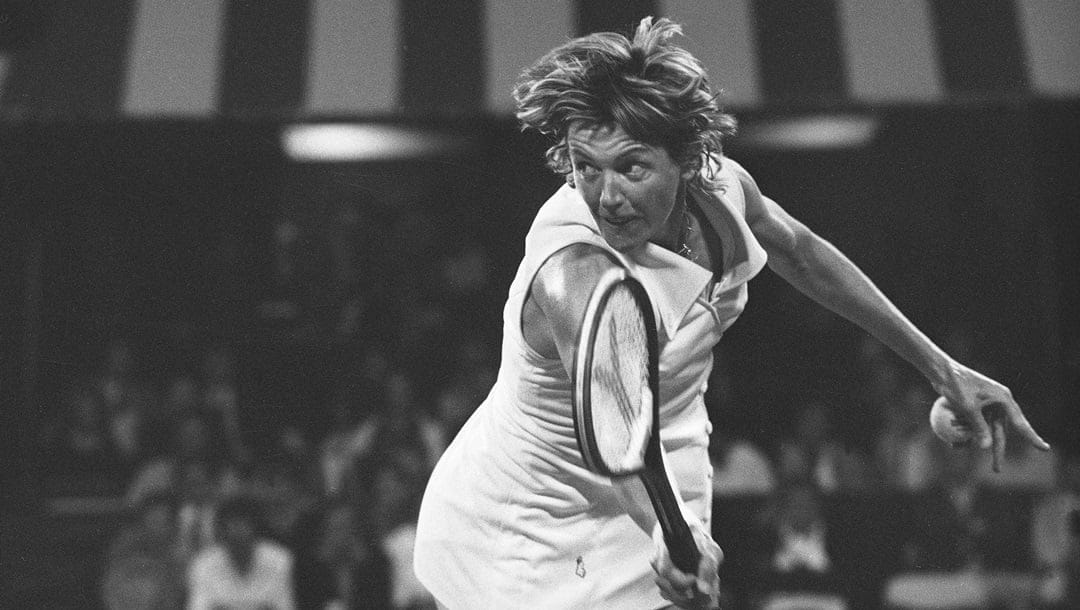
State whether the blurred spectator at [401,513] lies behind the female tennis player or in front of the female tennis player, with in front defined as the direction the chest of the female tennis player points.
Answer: behind

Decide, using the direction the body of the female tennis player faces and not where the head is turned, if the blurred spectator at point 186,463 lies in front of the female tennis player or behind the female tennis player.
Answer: behind

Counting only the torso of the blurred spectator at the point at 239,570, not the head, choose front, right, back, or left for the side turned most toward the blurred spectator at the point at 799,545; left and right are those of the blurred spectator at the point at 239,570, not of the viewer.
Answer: left
